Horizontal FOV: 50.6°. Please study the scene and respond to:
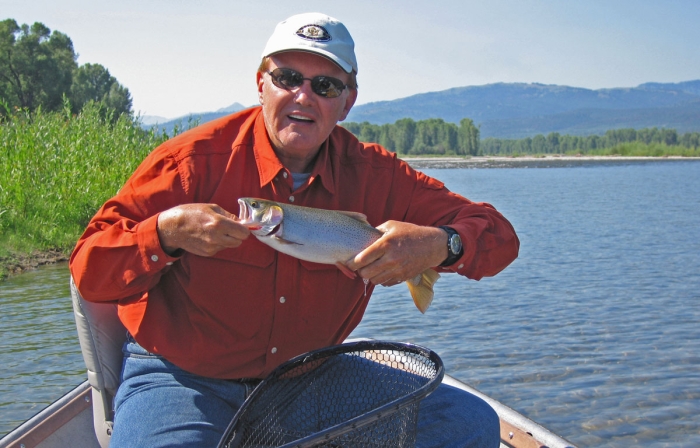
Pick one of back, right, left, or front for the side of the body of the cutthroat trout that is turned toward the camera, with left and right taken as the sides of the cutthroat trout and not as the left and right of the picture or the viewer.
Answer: left

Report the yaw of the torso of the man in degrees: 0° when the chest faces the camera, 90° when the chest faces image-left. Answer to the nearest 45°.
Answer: approximately 0°
